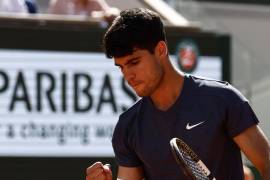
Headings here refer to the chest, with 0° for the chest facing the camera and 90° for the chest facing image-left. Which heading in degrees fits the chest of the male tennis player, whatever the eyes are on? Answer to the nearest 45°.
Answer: approximately 45°
